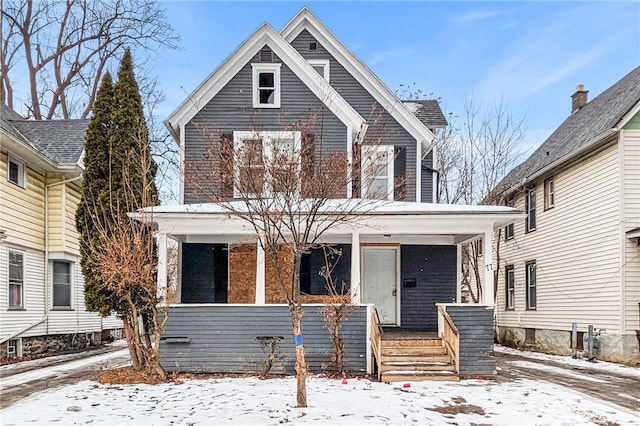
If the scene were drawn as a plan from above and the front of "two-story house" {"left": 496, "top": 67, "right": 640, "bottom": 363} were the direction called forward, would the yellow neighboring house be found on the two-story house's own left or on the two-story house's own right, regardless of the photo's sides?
on the two-story house's own right

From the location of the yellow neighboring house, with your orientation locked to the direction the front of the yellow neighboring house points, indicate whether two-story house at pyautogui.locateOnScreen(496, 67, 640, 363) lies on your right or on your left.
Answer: on your left

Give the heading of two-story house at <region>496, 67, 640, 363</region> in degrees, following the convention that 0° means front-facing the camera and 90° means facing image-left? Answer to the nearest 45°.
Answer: approximately 315°

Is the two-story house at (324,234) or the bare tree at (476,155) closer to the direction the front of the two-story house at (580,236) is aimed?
the two-story house

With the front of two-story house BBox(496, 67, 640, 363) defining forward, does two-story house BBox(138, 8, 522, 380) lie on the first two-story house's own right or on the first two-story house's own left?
on the first two-story house's own right

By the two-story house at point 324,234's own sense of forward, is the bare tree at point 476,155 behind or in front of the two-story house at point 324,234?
behind

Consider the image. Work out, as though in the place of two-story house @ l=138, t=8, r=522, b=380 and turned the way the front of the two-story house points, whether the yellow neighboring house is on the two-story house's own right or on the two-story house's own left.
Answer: on the two-story house's own right

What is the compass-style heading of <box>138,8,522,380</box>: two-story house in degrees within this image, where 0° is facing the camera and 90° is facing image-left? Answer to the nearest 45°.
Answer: approximately 0°

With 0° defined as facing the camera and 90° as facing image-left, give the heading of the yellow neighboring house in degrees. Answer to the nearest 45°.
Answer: approximately 45°
